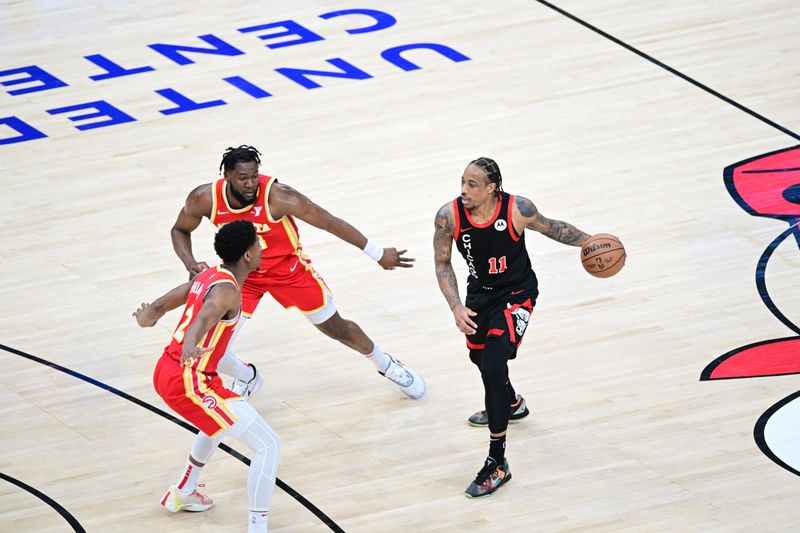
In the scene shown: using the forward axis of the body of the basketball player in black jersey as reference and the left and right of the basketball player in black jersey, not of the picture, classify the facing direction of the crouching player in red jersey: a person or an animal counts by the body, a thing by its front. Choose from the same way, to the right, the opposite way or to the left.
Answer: the opposite way

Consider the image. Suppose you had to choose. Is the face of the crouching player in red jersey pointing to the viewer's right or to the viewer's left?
to the viewer's right

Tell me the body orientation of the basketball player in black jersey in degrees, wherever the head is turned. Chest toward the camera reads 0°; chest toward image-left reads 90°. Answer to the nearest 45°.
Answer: approximately 45°

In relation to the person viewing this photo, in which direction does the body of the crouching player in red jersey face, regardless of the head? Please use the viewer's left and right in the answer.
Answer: facing away from the viewer and to the right of the viewer

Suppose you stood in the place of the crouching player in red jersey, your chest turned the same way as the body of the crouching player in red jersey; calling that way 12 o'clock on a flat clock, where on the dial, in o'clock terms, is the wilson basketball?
The wilson basketball is roughly at 1 o'clock from the crouching player in red jersey.

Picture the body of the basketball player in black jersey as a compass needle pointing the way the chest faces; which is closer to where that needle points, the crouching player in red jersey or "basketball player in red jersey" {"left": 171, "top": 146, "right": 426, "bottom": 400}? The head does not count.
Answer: the crouching player in red jersey
